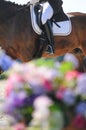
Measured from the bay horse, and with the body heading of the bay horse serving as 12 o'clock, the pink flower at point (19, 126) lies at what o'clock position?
The pink flower is roughly at 9 o'clock from the bay horse.

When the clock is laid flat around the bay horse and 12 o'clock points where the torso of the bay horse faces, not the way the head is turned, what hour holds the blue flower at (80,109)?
The blue flower is roughly at 9 o'clock from the bay horse.

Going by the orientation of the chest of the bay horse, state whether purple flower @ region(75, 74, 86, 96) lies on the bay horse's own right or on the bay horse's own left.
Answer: on the bay horse's own left

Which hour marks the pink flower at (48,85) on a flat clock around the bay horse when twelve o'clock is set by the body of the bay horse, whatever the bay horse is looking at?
The pink flower is roughly at 9 o'clock from the bay horse.

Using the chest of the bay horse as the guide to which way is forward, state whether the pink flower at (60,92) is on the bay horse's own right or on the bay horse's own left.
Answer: on the bay horse's own left

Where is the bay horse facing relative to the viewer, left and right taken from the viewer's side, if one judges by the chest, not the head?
facing to the left of the viewer

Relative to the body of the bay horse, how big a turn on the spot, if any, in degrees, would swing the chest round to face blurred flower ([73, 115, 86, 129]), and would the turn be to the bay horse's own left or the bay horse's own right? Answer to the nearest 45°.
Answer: approximately 90° to the bay horse's own left

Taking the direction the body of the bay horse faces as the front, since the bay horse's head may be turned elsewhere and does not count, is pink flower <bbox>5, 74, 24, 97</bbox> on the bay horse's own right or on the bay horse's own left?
on the bay horse's own left
